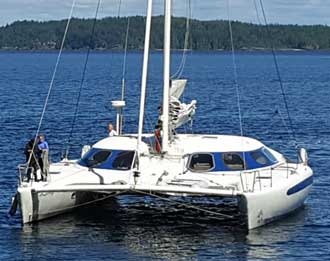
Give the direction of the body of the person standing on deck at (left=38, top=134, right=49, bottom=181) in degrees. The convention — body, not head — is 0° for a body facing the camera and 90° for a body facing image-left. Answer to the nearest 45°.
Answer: approximately 45°

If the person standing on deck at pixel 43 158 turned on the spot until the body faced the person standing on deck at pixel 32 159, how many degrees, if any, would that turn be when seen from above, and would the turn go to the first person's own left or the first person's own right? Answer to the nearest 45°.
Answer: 0° — they already face them
